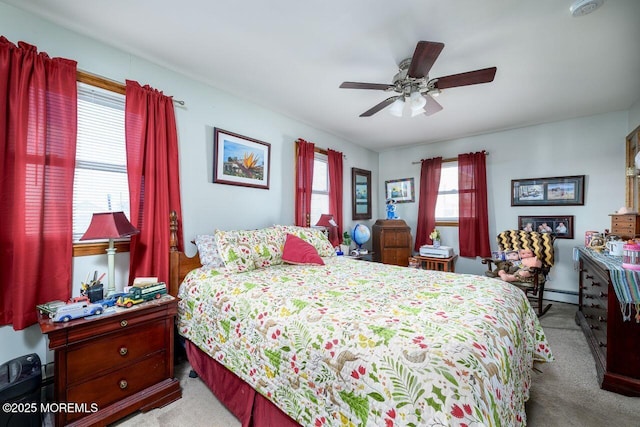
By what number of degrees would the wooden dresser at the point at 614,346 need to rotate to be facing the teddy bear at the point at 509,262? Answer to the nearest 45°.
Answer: approximately 45° to its right

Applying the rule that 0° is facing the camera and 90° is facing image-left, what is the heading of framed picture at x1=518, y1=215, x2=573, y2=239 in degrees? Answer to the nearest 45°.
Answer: approximately 0°

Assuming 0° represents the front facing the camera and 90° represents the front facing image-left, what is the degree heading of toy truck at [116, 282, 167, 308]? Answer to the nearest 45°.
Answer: approximately 45°

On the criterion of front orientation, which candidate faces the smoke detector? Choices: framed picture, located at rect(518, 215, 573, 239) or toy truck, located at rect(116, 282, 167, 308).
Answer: the framed picture

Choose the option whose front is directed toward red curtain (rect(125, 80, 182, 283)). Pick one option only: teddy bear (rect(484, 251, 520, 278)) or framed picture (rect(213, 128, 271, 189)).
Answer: the teddy bear

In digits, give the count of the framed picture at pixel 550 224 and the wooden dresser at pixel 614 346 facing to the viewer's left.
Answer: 1
